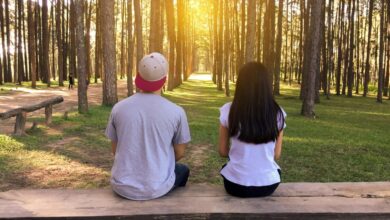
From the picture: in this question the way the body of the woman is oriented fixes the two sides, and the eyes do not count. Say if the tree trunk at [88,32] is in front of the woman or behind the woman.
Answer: in front

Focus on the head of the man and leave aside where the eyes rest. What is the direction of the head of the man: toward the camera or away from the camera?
away from the camera

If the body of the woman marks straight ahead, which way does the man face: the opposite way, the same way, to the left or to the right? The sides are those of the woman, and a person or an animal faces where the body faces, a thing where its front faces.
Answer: the same way

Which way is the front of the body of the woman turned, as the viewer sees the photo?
away from the camera

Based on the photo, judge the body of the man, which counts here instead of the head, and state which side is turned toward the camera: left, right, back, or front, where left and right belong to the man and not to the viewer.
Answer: back

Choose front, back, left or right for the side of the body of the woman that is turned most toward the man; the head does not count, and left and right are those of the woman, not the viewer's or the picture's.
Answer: left

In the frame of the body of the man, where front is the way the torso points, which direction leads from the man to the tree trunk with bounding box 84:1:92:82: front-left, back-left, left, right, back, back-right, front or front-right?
front

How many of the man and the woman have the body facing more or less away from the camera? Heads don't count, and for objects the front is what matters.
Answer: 2

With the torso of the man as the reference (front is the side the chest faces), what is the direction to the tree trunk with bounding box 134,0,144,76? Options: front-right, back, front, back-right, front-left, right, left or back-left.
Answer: front

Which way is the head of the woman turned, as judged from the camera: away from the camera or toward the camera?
away from the camera

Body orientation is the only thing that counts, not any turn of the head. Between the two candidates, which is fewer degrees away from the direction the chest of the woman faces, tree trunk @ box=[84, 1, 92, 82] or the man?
the tree trunk

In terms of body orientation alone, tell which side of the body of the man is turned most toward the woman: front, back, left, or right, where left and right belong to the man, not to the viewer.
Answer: right

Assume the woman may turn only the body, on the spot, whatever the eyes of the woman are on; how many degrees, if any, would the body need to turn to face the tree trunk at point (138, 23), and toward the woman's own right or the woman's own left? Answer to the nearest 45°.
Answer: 0° — they already face it
